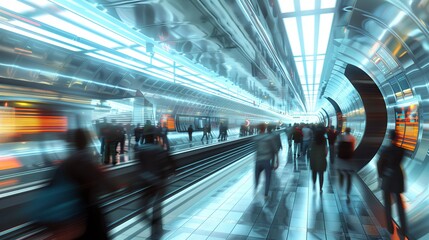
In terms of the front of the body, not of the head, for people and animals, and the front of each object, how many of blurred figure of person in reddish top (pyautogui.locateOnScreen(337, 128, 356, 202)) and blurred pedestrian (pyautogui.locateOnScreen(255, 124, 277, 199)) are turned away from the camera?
2

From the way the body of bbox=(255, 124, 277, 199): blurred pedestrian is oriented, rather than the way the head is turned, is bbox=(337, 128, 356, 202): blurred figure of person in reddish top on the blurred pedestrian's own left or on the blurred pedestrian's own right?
on the blurred pedestrian's own right

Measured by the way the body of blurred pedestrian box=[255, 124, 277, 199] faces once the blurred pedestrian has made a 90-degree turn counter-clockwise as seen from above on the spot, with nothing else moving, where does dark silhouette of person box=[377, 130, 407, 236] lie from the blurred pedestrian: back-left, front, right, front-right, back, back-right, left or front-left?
back-left

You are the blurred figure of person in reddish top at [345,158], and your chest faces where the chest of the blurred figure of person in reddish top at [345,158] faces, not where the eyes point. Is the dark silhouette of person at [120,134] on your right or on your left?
on your left

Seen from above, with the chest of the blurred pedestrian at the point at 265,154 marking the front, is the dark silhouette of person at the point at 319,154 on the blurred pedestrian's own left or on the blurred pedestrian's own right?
on the blurred pedestrian's own right

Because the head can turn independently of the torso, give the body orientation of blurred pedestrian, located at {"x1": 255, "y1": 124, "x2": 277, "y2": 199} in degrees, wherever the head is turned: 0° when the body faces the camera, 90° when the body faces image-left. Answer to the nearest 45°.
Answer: approximately 180°

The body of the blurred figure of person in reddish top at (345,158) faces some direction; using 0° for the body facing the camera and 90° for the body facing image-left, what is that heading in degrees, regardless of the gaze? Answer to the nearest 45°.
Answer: approximately 180°
